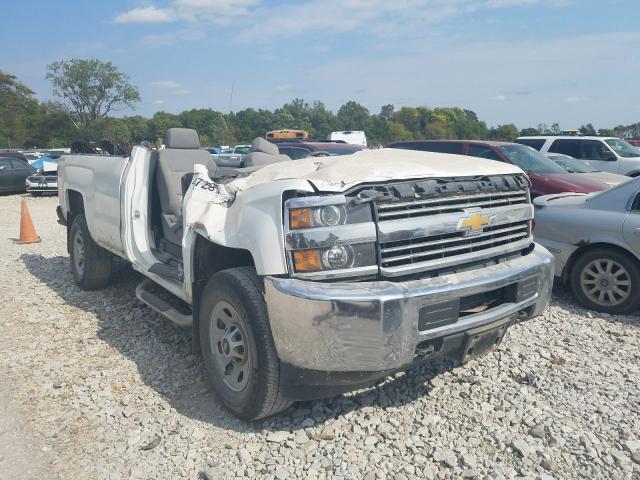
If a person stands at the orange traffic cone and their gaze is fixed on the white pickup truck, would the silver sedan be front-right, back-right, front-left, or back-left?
front-left

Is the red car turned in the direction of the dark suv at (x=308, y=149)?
no

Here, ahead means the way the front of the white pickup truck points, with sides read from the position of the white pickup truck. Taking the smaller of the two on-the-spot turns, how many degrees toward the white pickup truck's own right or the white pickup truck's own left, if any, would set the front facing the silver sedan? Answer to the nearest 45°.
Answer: approximately 90° to the white pickup truck's own left

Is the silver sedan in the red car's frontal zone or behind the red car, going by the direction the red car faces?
frontal zone

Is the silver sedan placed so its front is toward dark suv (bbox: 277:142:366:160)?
no

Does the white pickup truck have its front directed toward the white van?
no

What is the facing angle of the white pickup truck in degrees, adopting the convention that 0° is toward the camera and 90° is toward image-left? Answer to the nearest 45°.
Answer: approximately 315°

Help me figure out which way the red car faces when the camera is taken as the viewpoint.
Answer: facing the viewer and to the right of the viewer

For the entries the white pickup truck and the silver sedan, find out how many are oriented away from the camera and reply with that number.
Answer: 0
